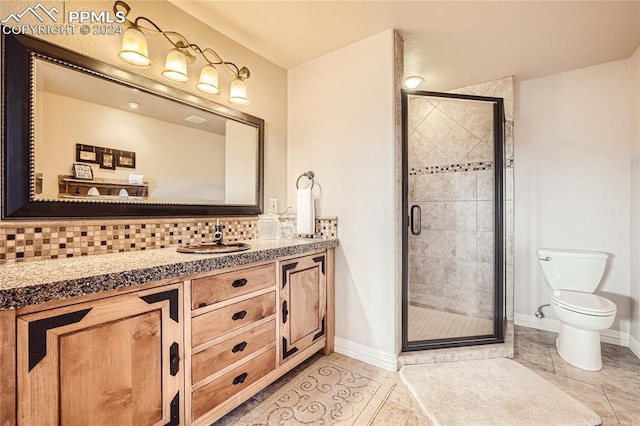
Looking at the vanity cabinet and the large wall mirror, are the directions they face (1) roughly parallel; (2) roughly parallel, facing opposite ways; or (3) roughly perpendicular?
roughly parallel

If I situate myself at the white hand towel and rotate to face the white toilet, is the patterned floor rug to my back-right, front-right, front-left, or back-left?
front-right

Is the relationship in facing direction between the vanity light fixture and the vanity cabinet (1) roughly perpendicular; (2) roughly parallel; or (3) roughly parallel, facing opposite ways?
roughly parallel

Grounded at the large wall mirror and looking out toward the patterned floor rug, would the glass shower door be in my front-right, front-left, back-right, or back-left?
front-left

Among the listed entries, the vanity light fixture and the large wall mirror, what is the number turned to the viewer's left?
0

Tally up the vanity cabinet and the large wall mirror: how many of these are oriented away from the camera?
0

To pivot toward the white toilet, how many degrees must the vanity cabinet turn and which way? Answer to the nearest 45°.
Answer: approximately 45° to its left

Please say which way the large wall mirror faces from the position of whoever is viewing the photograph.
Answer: facing the viewer and to the right of the viewer

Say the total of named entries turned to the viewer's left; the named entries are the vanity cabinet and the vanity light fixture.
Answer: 0

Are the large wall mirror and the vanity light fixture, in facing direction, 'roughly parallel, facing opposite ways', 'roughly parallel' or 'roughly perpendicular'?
roughly parallel
